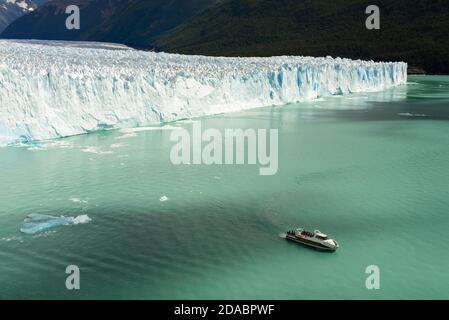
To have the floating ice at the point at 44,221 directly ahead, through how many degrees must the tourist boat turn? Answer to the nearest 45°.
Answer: approximately 135° to its right

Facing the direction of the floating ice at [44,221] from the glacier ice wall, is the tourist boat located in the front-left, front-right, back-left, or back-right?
front-left

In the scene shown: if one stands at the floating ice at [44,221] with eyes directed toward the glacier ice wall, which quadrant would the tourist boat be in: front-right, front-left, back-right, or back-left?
back-right

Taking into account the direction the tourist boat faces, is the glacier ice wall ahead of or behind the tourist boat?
behind

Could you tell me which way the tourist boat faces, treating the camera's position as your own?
facing the viewer and to the right of the viewer

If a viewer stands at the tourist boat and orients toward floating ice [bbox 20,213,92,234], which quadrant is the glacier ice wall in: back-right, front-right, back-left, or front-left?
front-right
